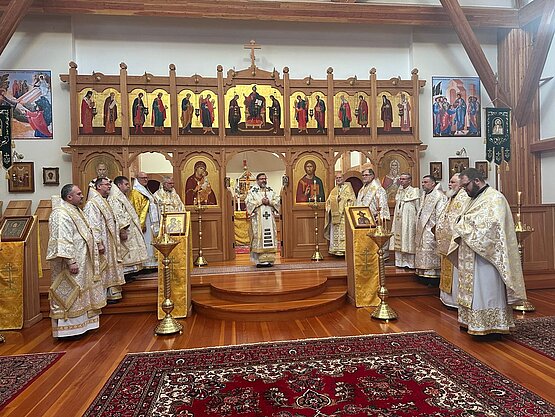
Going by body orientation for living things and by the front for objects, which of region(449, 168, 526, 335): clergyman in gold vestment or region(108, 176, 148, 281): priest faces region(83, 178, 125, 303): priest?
the clergyman in gold vestment

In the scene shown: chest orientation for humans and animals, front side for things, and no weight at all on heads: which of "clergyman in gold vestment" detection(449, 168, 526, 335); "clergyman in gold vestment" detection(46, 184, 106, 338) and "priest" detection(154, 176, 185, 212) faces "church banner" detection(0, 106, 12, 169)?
"clergyman in gold vestment" detection(449, 168, 526, 335)

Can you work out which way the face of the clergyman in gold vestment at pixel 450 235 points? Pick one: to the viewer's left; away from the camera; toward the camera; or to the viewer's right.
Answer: to the viewer's left

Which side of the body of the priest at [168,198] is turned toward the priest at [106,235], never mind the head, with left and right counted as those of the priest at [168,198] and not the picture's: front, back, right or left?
right

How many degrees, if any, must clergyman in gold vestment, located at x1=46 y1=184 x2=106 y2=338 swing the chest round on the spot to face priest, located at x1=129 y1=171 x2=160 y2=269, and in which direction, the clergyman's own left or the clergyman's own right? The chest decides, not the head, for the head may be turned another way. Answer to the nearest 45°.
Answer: approximately 45° to the clergyman's own left

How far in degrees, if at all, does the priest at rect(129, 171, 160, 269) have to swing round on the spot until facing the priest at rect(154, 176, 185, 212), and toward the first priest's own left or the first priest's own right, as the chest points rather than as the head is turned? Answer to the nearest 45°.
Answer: approximately 90° to the first priest's own left

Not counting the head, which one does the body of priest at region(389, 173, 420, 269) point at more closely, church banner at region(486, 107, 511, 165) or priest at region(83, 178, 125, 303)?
the priest
